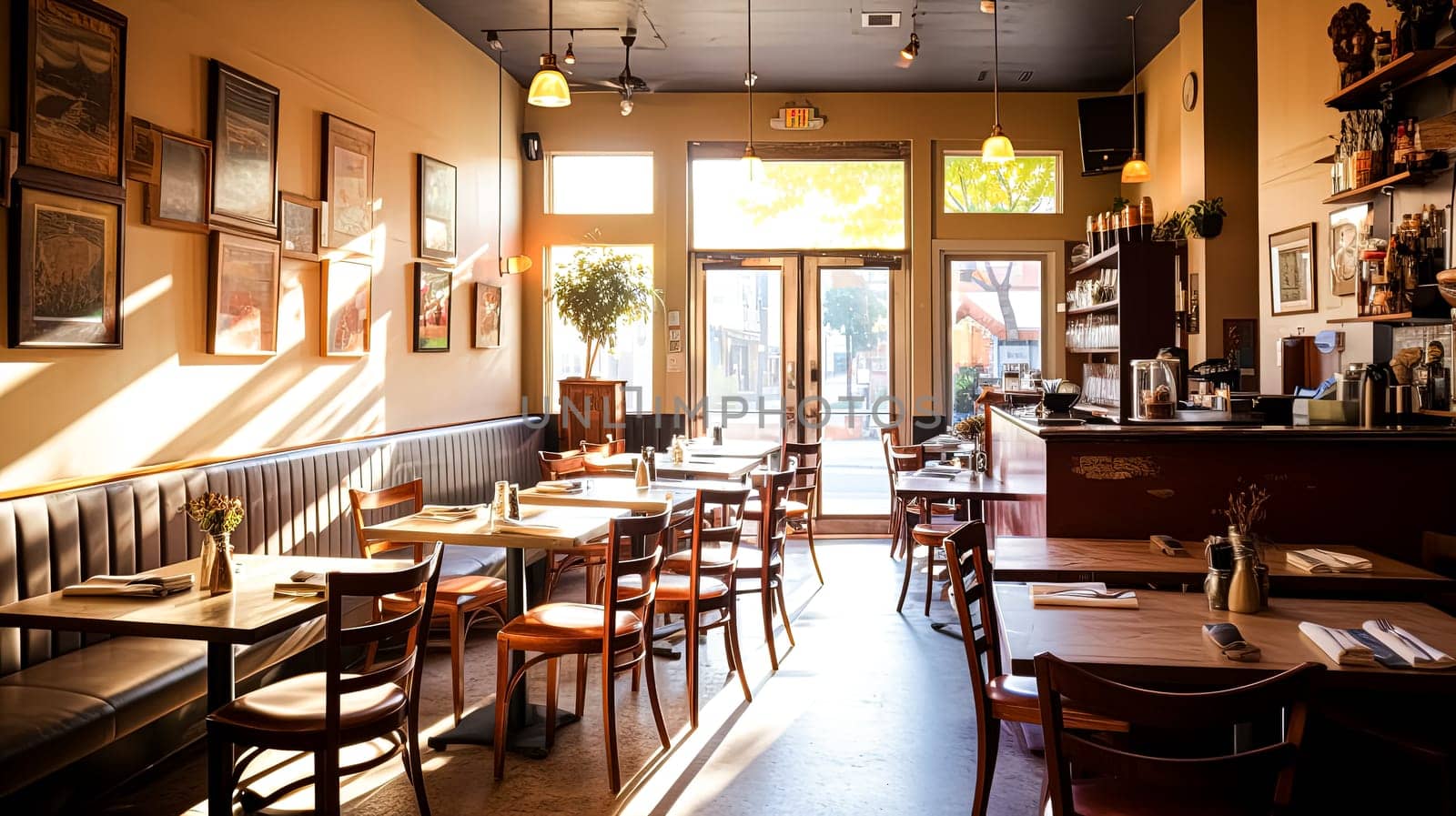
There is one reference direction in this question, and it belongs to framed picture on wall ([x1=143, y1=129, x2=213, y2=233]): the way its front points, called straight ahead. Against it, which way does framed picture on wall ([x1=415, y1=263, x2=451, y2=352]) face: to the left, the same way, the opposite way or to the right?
the same way

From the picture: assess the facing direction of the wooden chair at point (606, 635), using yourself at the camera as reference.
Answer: facing away from the viewer and to the left of the viewer

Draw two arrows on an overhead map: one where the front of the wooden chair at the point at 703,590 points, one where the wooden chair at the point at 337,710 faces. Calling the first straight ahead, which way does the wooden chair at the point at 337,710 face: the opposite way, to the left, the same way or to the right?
the same way

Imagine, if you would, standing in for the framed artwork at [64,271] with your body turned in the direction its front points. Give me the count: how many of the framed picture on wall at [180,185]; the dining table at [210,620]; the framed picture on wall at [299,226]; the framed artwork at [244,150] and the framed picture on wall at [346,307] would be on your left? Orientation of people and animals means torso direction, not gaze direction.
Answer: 4

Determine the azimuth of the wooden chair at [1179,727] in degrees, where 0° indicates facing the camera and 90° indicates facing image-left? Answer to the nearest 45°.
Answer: approximately 180°

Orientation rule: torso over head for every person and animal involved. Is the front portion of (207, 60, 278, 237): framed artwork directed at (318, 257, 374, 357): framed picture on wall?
no

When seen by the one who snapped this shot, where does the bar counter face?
facing the viewer

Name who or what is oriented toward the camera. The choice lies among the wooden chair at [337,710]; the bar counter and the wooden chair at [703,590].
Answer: the bar counter

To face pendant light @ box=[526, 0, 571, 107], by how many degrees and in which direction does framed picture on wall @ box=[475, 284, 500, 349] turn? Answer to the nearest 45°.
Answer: approximately 45° to its right

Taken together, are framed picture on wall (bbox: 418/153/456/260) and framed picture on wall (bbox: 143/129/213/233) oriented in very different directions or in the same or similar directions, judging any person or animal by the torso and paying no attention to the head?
same or similar directions

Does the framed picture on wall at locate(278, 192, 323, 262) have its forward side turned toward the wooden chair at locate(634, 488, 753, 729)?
yes

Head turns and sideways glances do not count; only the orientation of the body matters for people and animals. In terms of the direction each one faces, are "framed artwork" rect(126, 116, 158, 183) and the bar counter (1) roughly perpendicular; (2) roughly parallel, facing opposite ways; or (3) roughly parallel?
roughly perpendicular

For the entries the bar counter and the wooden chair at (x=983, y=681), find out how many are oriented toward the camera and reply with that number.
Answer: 1

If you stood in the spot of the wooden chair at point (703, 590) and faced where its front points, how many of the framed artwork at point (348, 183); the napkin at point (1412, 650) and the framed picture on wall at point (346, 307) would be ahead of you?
2

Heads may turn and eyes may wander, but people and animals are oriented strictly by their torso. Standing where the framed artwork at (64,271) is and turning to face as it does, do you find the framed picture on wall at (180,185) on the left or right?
on its left

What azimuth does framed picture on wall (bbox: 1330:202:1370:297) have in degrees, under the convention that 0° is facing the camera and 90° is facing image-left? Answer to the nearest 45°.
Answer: approximately 45°

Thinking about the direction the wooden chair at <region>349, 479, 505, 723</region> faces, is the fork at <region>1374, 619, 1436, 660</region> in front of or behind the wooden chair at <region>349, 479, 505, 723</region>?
in front

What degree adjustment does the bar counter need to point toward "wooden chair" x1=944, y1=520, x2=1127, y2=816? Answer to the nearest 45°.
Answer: approximately 45° to its right

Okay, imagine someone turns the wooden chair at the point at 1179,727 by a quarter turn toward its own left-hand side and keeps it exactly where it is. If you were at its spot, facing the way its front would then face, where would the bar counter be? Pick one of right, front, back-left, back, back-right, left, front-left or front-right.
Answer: right

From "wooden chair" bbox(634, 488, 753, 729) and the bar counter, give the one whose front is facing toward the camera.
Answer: the bar counter

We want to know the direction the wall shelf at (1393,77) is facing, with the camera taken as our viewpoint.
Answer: facing the viewer and to the left of the viewer

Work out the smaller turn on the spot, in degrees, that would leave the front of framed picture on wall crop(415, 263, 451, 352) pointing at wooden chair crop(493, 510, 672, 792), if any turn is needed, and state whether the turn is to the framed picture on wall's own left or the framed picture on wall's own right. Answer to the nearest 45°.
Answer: approximately 45° to the framed picture on wall's own right
